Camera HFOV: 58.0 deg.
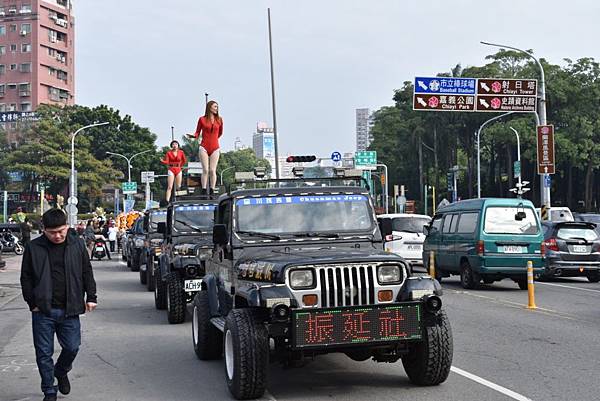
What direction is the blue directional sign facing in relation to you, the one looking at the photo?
facing the viewer

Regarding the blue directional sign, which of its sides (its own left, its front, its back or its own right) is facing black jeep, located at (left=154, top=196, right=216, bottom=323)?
front

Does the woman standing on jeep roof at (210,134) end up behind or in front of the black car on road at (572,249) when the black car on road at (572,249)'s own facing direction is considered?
behind

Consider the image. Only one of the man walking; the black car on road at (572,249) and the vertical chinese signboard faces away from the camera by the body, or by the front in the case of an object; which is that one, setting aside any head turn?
the black car on road

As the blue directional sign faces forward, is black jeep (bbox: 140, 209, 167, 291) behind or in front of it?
in front

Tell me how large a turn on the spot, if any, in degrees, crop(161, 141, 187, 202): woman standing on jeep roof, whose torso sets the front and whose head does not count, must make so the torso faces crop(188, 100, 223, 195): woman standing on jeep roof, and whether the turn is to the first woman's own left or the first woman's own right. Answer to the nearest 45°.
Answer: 0° — they already face them

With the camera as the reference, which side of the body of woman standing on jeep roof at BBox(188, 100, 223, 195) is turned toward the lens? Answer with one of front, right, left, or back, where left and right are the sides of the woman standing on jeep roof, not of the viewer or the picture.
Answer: front

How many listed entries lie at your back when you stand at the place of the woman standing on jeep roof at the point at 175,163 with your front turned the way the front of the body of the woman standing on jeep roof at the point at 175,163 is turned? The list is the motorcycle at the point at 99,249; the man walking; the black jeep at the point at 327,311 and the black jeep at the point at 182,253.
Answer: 1

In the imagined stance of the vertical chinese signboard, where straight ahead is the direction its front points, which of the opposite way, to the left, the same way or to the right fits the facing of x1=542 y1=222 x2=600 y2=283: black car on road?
the opposite way

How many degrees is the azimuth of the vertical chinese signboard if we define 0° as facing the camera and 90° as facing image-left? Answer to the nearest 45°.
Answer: approximately 0°

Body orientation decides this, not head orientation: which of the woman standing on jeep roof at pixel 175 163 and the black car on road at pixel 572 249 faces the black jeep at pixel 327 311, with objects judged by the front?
the woman standing on jeep roof

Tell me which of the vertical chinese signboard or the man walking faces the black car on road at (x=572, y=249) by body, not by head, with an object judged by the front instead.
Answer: the vertical chinese signboard
